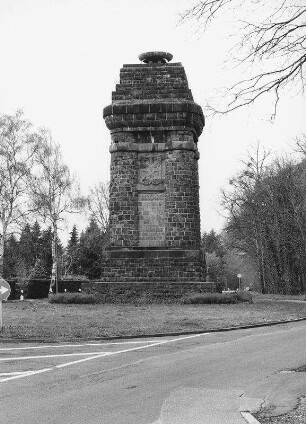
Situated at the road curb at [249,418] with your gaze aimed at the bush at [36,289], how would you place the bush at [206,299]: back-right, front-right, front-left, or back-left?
front-right

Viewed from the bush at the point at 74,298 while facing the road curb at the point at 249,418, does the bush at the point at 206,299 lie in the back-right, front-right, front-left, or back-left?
front-left

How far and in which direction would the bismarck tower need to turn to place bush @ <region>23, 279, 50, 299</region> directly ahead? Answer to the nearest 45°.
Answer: approximately 135° to its right

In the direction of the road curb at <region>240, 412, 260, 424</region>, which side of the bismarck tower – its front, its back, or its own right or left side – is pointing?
front

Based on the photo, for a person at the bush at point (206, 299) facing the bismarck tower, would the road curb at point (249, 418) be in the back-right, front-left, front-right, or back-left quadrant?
back-left

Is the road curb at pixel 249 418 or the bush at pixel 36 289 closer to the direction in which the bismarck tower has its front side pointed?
the road curb

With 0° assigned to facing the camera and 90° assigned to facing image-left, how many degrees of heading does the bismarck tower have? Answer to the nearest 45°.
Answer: approximately 0°
